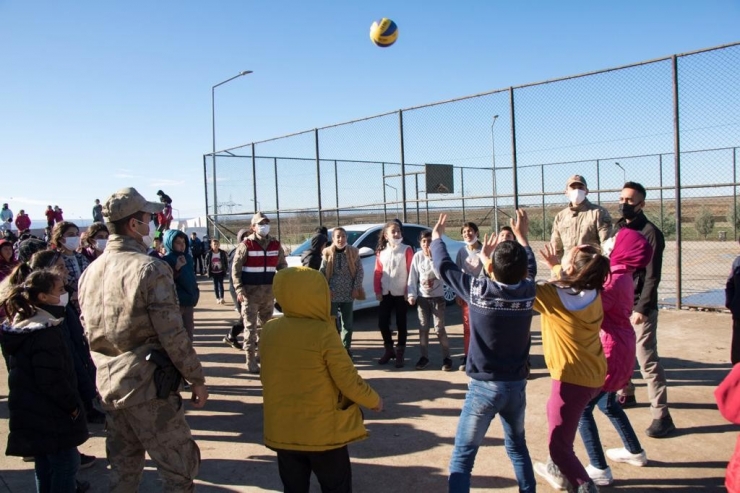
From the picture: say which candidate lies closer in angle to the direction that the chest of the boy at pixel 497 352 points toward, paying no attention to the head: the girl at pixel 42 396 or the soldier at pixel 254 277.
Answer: the soldier

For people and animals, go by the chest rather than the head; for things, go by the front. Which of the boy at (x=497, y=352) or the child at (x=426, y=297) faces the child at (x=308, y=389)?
the child at (x=426, y=297)

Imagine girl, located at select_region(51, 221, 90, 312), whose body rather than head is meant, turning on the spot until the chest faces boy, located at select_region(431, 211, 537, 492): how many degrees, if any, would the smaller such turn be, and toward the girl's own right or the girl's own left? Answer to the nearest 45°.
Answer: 0° — they already face them

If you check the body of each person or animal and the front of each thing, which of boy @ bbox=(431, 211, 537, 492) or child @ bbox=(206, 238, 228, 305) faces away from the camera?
the boy

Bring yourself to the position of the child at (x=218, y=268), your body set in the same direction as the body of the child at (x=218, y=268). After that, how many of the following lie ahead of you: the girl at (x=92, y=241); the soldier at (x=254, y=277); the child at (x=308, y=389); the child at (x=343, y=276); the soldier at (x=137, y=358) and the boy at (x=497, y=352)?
6

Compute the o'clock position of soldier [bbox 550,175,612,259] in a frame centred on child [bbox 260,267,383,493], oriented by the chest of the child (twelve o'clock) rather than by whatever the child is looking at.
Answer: The soldier is roughly at 12 o'clock from the child.

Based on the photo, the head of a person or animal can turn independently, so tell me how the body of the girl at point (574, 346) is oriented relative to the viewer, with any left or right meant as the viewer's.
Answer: facing away from the viewer and to the left of the viewer

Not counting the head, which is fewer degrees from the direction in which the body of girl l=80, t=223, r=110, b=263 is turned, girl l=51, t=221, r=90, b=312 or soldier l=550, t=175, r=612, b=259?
the soldier

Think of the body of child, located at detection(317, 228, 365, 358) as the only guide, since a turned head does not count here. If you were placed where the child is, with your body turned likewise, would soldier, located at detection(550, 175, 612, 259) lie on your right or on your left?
on your left

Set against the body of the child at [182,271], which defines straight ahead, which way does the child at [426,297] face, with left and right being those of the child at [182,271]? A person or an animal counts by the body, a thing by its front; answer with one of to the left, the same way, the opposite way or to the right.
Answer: to the right

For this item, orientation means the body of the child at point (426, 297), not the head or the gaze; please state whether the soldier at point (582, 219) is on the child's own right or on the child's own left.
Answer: on the child's own left

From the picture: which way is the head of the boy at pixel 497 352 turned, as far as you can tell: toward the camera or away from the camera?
away from the camera
